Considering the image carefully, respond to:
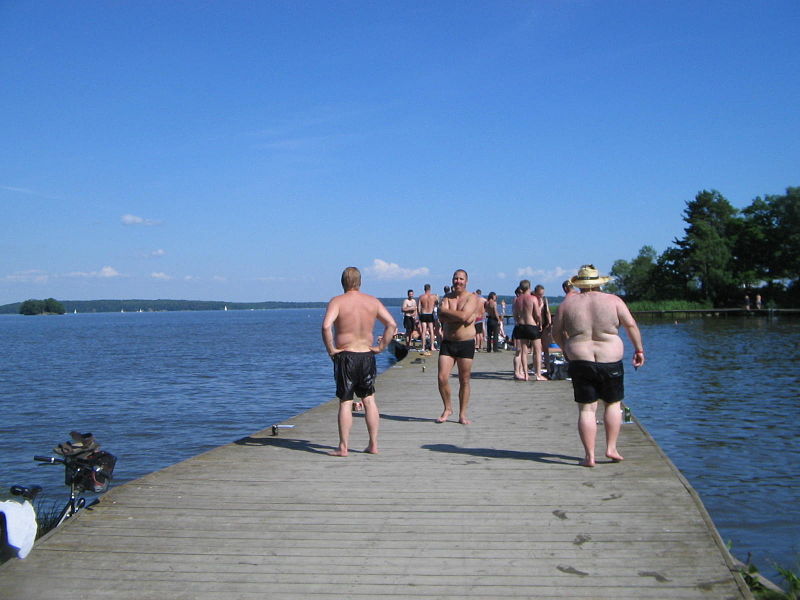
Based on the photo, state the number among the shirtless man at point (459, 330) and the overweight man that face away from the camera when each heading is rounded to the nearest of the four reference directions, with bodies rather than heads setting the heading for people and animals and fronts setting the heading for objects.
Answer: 1

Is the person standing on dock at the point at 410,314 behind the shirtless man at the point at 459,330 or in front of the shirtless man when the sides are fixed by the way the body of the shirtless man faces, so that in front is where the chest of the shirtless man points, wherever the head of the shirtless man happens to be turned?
behind

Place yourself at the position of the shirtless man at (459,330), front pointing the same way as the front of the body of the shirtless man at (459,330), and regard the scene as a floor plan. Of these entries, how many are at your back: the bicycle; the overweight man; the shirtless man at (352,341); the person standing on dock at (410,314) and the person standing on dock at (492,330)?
2

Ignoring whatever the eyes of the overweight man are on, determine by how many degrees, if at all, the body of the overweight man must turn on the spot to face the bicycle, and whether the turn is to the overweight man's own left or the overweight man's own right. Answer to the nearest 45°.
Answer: approximately 135° to the overweight man's own left

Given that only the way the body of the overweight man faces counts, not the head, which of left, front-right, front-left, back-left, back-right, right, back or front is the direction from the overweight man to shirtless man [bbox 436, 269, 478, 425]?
front-left

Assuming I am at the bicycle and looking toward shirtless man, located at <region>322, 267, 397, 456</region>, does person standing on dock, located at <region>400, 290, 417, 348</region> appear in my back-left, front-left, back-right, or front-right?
front-left

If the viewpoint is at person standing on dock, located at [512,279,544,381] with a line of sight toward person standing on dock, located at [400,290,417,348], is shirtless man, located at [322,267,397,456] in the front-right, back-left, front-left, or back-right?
back-left

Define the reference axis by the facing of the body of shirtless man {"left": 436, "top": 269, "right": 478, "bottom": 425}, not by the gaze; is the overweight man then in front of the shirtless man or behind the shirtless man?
in front

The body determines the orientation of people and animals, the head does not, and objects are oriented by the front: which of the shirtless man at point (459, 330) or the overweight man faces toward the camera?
the shirtless man

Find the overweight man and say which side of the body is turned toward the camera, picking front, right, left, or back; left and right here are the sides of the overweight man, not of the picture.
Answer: back

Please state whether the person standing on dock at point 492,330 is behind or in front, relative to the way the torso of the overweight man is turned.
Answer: in front

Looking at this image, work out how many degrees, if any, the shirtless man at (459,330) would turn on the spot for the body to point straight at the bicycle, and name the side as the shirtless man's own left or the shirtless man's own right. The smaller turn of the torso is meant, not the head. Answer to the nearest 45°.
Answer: approximately 45° to the shirtless man's own right

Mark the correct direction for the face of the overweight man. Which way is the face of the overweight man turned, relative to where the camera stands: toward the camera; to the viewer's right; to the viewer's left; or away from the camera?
away from the camera

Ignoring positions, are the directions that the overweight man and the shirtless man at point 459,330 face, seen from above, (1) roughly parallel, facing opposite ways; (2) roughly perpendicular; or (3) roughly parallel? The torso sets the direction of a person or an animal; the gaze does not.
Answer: roughly parallel, facing opposite ways

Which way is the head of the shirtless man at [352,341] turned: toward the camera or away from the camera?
away from the camera

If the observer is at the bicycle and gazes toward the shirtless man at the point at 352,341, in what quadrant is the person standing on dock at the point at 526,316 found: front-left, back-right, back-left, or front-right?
front-left

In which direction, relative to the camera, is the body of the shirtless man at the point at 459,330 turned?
toward the camera

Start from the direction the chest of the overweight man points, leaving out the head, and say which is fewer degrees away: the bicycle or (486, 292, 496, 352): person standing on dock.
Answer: the person standing on dock
